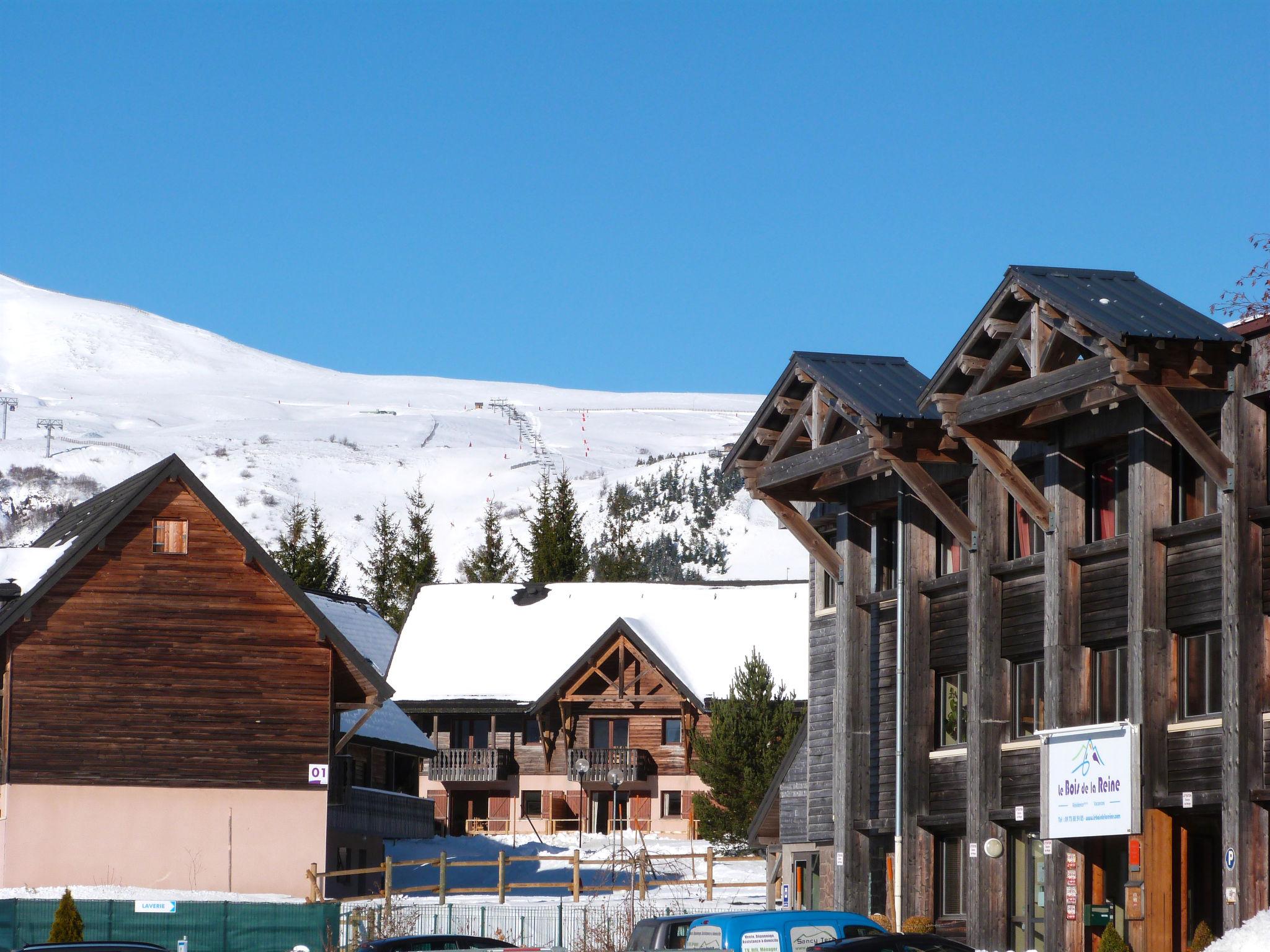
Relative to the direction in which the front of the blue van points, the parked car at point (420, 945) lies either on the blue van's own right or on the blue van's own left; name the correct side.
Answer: on the blue van's own left

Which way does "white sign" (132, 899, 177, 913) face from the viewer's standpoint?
toward the camera

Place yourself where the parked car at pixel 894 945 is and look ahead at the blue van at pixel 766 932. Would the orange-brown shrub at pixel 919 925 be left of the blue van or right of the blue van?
right

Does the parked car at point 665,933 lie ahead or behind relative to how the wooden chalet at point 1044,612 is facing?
ahead

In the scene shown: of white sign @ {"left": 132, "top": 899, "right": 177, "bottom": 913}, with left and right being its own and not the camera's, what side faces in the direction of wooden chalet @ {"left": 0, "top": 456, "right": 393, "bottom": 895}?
back

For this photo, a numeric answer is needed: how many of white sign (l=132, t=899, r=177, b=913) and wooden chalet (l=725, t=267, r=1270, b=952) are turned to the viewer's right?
0

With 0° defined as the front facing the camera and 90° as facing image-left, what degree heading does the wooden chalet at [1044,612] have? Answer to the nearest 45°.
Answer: approximately 45°

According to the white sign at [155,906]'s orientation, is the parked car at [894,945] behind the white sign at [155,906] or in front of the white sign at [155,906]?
in front

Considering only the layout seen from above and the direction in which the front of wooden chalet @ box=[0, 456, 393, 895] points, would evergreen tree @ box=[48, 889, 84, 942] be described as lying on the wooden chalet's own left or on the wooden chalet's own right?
on the wooden chalet's own right
